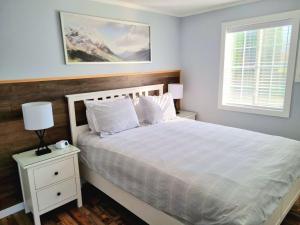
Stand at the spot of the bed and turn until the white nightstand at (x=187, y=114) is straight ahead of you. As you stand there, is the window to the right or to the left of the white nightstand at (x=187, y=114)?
right

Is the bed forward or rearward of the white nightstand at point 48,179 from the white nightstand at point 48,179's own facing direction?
forward

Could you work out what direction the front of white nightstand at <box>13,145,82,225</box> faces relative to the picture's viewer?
facing the viewer and to the right of the viewer

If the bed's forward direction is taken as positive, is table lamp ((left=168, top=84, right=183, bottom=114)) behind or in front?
behind

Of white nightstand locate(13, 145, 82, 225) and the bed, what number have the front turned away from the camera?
0

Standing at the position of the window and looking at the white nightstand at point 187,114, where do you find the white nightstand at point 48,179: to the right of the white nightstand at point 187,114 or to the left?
left

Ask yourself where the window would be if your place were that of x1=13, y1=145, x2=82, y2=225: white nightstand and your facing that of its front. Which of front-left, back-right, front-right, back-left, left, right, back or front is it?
front-left

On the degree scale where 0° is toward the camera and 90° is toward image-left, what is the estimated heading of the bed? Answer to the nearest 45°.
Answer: approximately 315°

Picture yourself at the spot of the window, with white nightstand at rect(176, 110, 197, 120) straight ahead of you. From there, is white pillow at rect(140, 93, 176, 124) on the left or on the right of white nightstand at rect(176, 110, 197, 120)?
left
